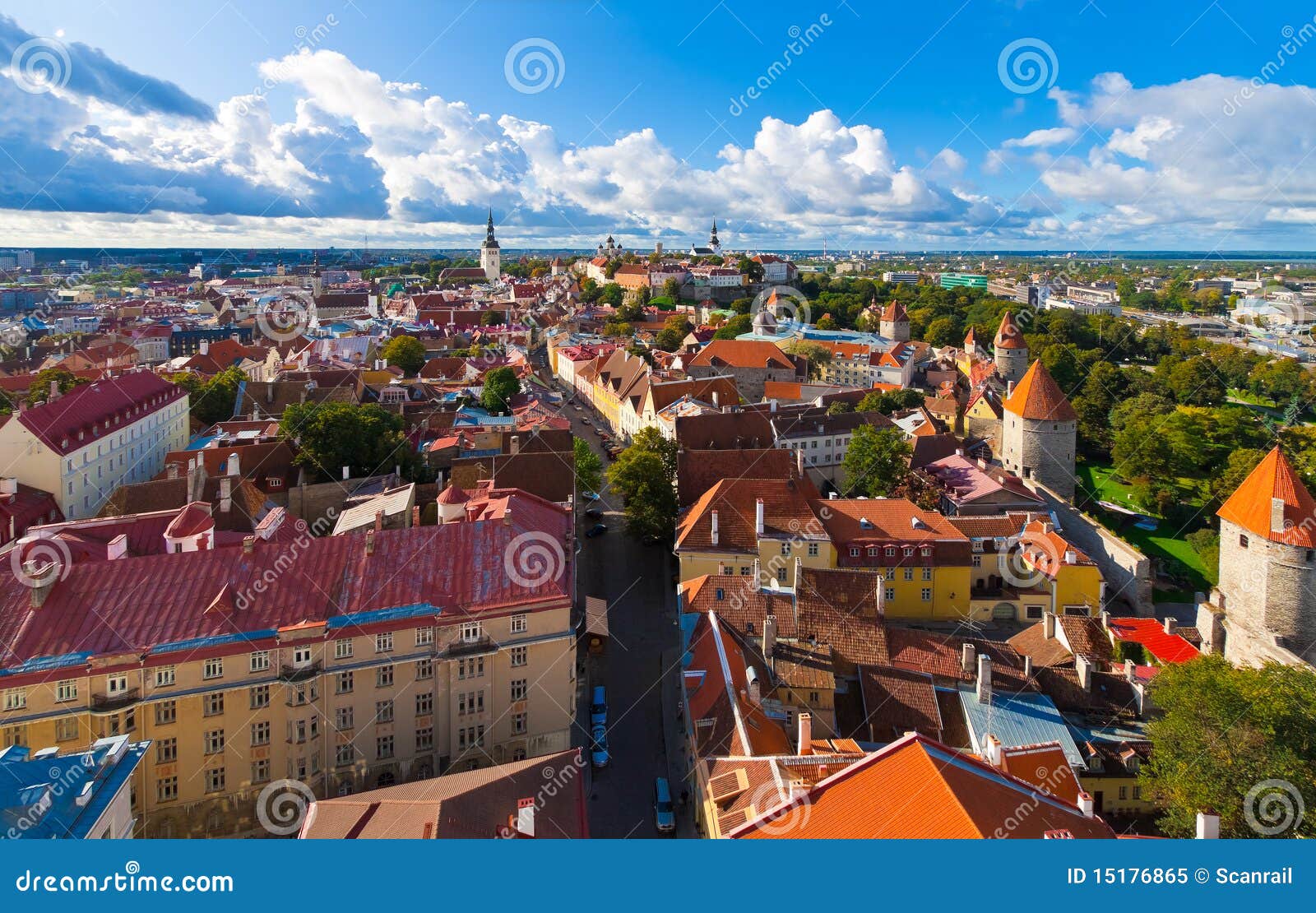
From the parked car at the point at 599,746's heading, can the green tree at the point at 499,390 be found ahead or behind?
behind

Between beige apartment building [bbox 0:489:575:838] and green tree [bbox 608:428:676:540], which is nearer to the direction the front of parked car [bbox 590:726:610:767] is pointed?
the beige apartment building

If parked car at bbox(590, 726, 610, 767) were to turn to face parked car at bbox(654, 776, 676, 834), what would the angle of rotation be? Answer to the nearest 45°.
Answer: approximately 45° to its left

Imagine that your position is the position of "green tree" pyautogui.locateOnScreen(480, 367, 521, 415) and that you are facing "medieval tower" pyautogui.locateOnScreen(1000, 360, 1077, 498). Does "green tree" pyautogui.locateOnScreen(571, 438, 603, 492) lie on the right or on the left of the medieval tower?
right

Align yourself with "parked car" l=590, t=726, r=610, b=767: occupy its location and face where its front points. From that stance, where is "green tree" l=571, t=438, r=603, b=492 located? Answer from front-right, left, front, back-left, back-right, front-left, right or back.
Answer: back

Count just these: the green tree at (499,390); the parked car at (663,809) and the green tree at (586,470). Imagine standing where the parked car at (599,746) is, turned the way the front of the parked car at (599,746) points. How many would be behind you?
2

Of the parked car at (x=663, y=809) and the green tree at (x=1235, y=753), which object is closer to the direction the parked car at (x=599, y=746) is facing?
the parked car

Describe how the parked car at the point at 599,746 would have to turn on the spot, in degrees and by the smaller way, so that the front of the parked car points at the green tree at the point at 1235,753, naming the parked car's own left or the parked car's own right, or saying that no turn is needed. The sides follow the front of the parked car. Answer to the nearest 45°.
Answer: approximately 45° to the parked car's own left
